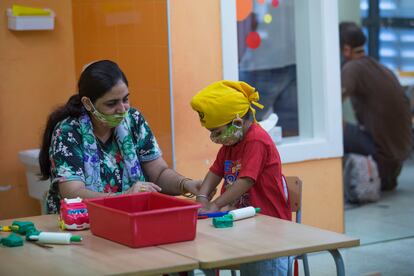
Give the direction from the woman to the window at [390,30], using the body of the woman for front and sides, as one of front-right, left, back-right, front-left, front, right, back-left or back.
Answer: left

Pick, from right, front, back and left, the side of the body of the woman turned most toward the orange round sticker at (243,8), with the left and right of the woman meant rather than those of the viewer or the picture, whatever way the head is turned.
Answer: left

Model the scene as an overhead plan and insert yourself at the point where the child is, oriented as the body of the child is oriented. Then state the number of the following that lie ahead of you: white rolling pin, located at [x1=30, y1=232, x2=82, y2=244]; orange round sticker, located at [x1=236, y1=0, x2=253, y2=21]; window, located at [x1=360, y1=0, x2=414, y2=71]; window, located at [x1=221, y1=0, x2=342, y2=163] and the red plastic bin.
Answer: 2

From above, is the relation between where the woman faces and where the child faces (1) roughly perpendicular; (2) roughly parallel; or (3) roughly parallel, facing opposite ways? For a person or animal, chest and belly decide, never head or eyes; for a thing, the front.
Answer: roughly perpendicular

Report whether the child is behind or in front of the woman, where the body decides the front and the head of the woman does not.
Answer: in front

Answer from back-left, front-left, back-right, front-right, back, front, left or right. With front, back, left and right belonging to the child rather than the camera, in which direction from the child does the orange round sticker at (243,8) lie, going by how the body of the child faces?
back-right

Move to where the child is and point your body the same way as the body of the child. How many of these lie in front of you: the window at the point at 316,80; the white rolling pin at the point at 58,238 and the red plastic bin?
2

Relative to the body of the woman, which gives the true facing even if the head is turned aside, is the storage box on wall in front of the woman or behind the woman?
behind

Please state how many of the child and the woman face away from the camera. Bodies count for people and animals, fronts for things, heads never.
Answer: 0

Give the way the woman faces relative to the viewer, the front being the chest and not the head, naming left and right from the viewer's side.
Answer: facing the viewer and to the right of the viewer

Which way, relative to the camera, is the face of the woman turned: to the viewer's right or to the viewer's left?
to the viewer's right
